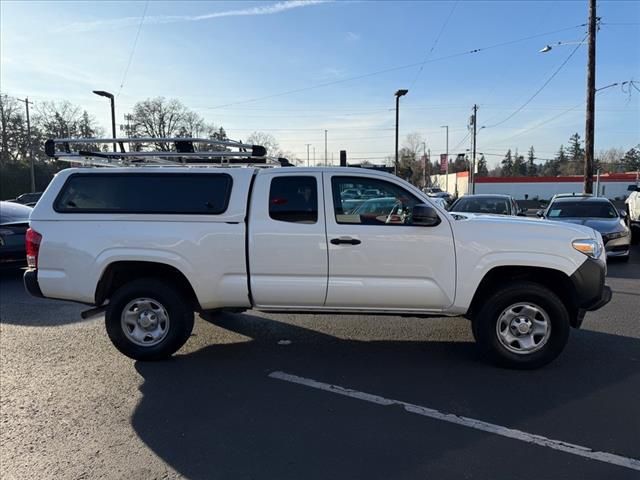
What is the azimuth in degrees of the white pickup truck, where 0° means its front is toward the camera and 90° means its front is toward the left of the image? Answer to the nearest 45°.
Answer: approximately 270°

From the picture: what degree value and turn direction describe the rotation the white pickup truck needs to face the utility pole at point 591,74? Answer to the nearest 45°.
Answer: approximately 45° to its left

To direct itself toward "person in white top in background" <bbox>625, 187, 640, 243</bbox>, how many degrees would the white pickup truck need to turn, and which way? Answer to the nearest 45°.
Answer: approximately 45° to its left

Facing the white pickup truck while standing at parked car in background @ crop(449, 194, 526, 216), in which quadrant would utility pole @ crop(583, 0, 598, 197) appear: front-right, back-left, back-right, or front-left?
back-left

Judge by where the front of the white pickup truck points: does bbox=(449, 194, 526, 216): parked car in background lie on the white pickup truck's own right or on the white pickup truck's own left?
on the white pickup truck's own left

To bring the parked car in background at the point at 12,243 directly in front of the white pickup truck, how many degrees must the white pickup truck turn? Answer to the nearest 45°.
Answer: approximately 135° to its left

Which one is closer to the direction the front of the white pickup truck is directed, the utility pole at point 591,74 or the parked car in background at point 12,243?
the utility pole
